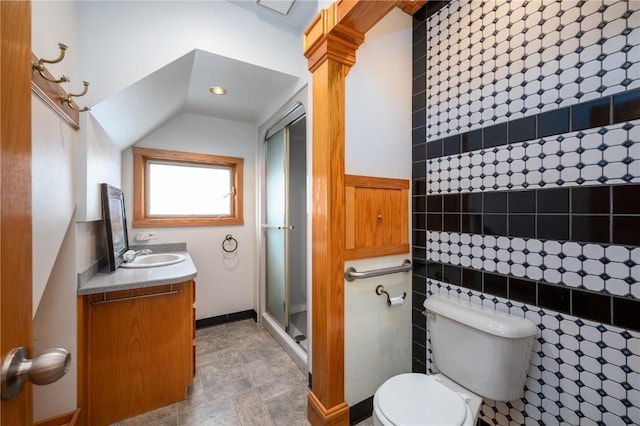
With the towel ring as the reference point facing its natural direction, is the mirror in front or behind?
in front

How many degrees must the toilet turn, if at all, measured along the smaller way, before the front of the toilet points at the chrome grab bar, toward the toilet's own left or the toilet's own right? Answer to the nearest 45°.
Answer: approximately 45° to the toilet's own right

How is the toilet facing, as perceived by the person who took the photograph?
facing the viewer and to the left of the viewer

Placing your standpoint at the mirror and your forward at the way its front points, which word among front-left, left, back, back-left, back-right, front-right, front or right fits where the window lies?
left

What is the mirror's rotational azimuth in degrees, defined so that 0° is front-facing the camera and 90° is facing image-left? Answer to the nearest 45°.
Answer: approximately 315°

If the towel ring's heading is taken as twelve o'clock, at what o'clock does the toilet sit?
The toilet is roughly at 11 o'clock from the towel ring.

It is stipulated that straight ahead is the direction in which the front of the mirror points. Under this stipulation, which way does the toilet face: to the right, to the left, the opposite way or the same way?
the opposite way

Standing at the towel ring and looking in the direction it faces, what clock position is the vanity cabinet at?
The vanity cabinet is roughly at 1 o'clock from the towel ring.

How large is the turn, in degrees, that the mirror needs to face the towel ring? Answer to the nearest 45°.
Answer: approximately 90° to its left

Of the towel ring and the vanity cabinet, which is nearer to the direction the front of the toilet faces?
the vanity cabinet

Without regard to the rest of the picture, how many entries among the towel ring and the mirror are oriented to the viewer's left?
0

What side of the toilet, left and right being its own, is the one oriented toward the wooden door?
front

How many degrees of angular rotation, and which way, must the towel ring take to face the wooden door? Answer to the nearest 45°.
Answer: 0° — it already faces it
